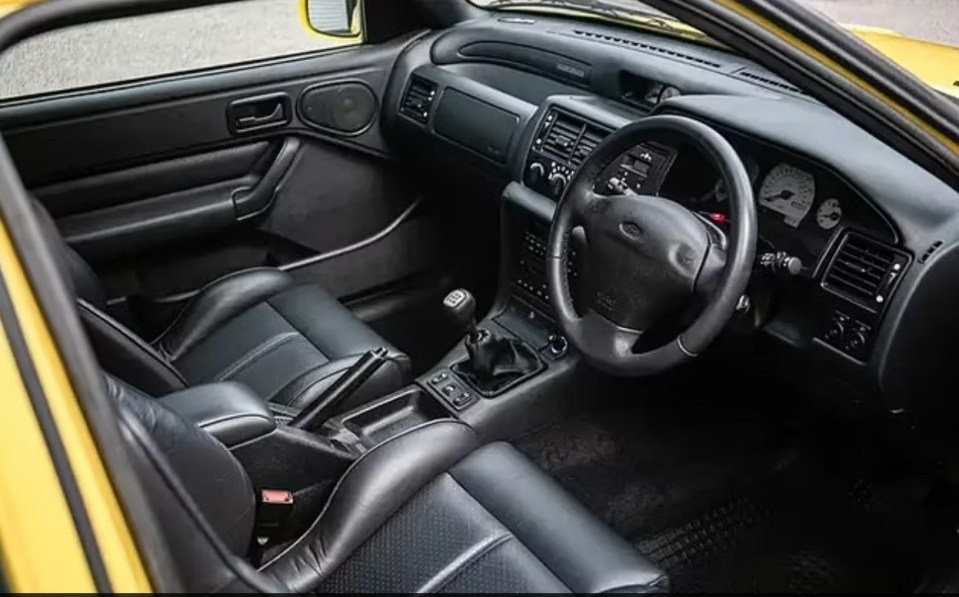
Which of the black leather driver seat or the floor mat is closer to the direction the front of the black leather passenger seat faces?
the floor mat

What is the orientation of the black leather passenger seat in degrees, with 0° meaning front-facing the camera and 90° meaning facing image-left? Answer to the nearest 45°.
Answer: approximately 225°

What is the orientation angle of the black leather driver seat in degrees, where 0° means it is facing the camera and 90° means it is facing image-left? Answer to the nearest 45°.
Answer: approximately 225°

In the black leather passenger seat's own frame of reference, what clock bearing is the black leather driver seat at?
The black leather driver seat is roughly at 4 o'clock from the black leather passenger seat.

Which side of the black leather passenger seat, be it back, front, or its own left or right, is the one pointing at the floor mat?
right

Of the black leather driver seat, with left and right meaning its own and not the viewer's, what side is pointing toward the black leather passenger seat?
left
